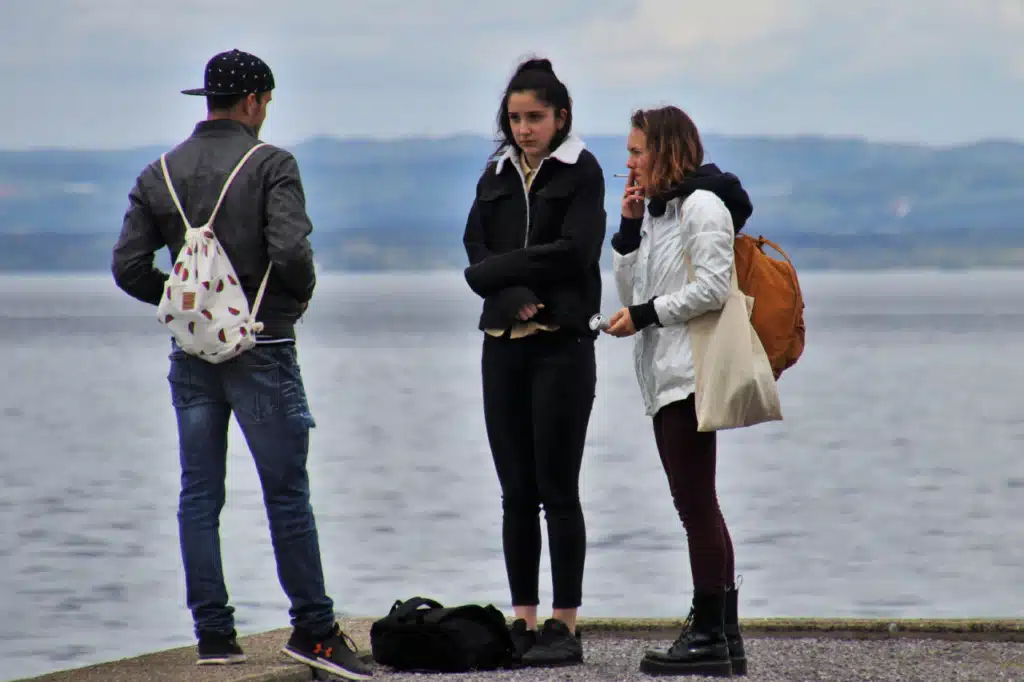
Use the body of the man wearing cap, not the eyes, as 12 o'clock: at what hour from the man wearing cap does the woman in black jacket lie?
The woman in black jacket is roughly at 1 o'clock from the man wearing cap.

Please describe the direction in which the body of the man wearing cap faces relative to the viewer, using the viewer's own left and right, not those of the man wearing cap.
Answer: facing away from the viewer and to the right of the viewer
